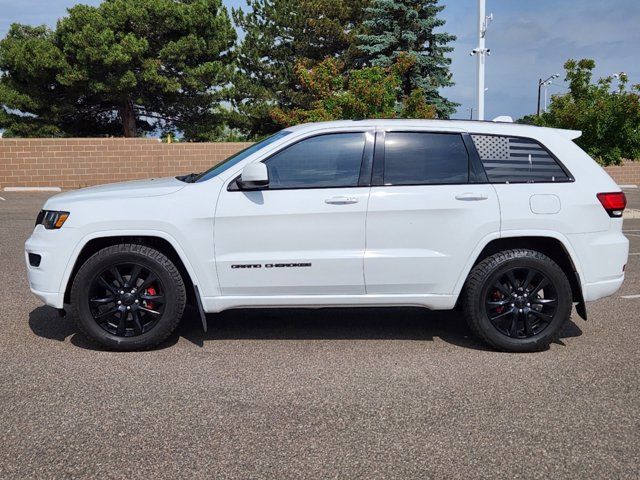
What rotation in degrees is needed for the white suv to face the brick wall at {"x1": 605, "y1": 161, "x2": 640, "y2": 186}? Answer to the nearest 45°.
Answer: approximately 135° to its right

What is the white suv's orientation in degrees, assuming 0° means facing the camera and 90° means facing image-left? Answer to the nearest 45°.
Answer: approximately 90°

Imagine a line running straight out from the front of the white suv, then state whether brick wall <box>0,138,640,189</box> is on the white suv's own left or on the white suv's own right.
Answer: on the white suv's own right

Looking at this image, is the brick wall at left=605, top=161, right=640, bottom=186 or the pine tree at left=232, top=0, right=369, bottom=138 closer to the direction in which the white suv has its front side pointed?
the pine tree

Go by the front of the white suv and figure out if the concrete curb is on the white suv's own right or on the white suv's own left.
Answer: on the white suv's own right

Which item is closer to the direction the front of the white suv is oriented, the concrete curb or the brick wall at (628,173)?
the concrete curb

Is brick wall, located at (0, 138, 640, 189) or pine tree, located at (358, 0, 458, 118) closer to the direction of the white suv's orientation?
the brick wall

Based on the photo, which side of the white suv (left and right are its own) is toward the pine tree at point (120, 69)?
right

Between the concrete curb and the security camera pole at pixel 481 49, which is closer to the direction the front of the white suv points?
the concrete curb

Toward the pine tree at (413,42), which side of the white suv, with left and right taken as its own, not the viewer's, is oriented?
right
